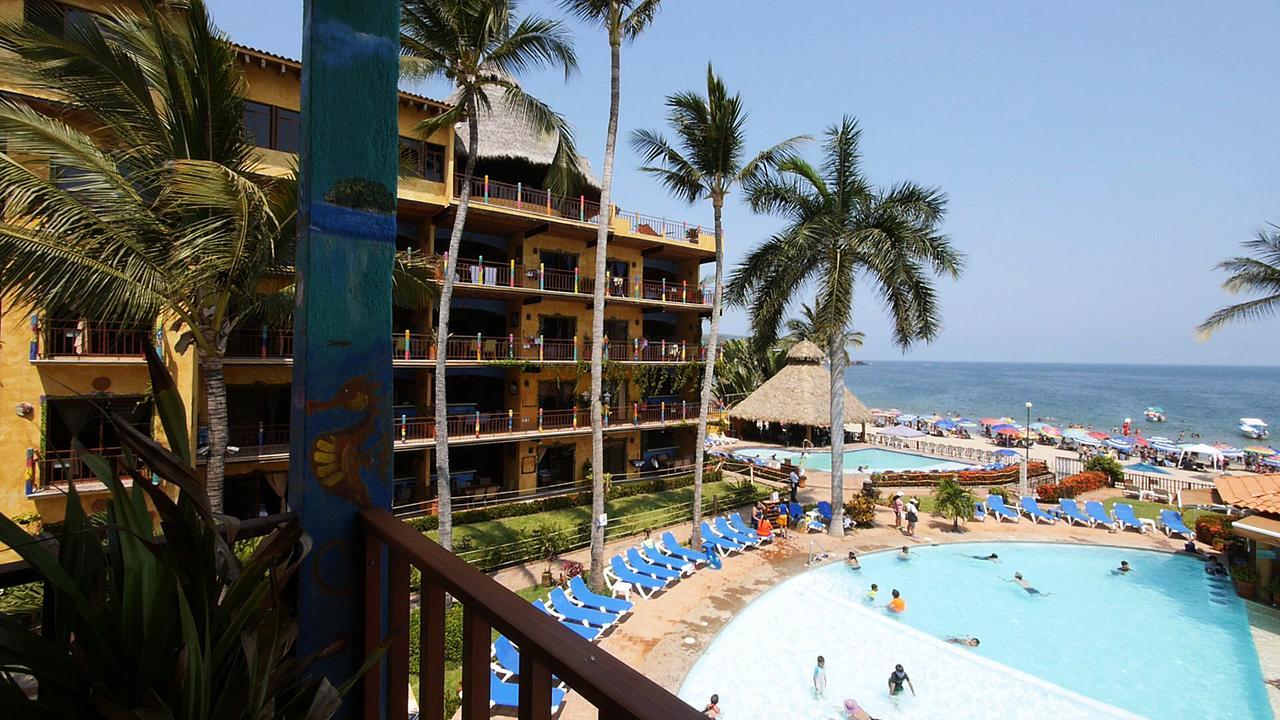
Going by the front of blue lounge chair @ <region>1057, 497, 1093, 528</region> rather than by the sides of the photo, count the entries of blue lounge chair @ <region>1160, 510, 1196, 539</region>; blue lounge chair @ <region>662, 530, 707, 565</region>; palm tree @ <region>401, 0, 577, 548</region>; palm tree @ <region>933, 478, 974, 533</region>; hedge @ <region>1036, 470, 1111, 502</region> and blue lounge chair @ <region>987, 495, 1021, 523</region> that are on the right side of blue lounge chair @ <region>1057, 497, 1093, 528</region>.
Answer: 4

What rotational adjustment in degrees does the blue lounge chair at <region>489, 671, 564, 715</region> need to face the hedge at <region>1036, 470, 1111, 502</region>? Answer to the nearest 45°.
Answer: approximately 45° to its left

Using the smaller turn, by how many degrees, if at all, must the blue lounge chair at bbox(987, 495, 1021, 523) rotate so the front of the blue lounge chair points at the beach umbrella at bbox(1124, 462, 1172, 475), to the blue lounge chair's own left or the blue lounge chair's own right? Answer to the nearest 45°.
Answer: approximately 135° to the blue lounge chair's own left

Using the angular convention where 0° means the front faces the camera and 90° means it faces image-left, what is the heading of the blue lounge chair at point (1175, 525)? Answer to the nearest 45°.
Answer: approximately 315°

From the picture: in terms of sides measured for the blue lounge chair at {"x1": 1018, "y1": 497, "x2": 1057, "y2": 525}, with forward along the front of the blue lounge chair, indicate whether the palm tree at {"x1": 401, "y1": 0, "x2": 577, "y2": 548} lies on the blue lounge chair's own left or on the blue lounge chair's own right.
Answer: on the blue lounge chair's own right

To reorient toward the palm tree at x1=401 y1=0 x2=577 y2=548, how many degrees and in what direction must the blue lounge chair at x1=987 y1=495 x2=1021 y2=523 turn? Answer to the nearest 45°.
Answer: approximately 90° to its right

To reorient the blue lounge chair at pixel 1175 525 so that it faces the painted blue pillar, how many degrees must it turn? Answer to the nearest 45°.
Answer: approximately 45° to its right

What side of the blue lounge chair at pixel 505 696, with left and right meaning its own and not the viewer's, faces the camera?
right

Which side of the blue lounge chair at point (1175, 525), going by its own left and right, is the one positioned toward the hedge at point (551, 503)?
right

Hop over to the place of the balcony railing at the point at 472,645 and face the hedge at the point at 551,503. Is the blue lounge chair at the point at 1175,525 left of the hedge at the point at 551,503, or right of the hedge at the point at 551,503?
right

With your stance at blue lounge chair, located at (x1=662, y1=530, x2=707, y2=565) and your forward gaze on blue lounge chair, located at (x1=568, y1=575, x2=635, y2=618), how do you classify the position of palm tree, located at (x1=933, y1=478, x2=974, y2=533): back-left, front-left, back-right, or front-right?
back-left

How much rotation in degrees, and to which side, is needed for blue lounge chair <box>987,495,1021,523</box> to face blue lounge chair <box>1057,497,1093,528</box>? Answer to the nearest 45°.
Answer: approximately 90° to its left

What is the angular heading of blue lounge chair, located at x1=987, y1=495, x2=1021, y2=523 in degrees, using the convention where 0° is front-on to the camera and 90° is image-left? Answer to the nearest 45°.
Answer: approximately 315°

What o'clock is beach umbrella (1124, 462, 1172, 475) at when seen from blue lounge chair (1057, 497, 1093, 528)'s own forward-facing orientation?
The beach umbrella is roughly at 8 o'clock from the blue lounge chair.

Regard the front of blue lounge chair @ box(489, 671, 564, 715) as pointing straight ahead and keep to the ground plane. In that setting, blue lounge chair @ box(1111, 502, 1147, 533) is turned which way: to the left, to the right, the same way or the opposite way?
to the right
